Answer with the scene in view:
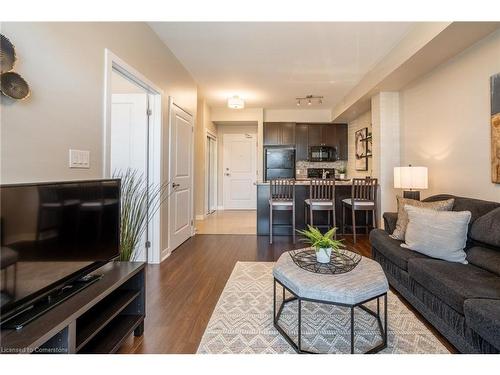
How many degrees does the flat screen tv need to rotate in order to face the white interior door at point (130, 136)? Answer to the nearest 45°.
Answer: approximately 135° to its left

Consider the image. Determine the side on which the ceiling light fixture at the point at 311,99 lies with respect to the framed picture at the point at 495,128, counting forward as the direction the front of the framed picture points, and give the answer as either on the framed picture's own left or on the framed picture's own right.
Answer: on the framed picture's own right

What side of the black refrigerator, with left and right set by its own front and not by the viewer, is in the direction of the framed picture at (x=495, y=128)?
front

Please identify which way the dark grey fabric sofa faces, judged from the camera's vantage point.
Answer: facing the viewer and to the left of the viewer

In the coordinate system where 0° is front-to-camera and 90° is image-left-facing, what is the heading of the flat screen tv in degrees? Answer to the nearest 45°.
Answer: approximately 315°

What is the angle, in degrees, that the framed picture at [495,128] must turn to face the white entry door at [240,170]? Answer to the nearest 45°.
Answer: approximately 90° to its right

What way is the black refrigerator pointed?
toward the camera

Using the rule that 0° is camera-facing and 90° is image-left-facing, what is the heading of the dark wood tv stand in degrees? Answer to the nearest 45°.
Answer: approximately 315°

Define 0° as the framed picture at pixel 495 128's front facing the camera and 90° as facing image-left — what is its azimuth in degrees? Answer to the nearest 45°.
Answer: approximately 45°
